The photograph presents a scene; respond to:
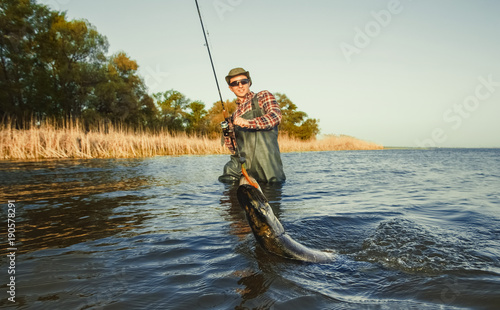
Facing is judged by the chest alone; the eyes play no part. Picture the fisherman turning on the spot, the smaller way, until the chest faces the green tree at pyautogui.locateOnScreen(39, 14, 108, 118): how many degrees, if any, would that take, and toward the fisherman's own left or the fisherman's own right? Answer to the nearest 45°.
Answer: approximately 90° to the fisherman's own right

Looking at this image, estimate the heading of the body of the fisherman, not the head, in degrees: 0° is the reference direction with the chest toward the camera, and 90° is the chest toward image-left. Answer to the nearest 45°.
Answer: approximately 45°

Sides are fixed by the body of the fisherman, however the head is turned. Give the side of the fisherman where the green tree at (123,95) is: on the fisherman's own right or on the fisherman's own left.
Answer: on the fisherman's own right

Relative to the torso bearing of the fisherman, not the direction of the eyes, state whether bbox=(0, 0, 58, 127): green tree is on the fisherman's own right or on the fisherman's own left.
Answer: on the fisherman's own right
